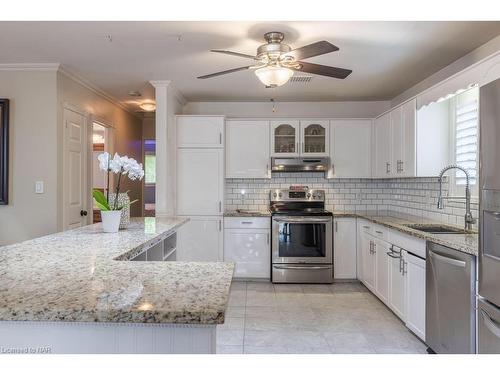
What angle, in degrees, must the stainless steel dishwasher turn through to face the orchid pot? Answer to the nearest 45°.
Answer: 0° — it already faces it

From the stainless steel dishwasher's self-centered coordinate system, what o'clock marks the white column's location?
The white column is roughly at 2 o'clock from the stainless steel dishwasher.

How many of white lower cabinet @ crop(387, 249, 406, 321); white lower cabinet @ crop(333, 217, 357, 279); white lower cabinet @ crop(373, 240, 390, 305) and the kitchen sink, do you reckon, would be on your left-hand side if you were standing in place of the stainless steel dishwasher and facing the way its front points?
0

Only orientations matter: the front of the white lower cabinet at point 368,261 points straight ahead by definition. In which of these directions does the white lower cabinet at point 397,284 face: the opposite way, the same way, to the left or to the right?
the same way

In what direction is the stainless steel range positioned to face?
toward the camera

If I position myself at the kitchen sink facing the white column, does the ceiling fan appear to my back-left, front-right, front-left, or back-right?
front-left

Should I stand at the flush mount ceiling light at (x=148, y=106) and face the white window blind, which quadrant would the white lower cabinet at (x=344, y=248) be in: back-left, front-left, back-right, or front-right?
front-left

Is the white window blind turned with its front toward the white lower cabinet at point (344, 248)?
no

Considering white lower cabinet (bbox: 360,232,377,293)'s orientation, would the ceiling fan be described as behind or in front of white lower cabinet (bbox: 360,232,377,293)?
in front

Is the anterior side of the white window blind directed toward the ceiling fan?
yes

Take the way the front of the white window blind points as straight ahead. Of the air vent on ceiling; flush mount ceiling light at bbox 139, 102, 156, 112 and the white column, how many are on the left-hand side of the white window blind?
0

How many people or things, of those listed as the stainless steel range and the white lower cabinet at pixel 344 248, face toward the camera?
2

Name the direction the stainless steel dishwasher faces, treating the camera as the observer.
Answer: facing the viewer and to the left of the viewer

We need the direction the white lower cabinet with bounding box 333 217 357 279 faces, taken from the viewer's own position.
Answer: facing the viewer

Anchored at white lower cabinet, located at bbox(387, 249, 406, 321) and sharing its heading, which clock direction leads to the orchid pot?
The orchid pot is roughly at 12 o'clock from the white lower cabinet.
